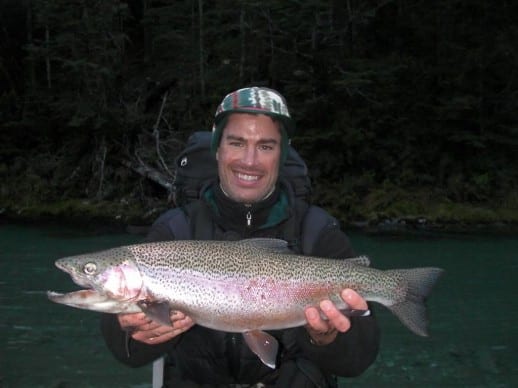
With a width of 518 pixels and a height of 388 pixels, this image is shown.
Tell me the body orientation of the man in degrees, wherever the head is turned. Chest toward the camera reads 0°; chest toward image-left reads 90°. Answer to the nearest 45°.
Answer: approximately 0°
